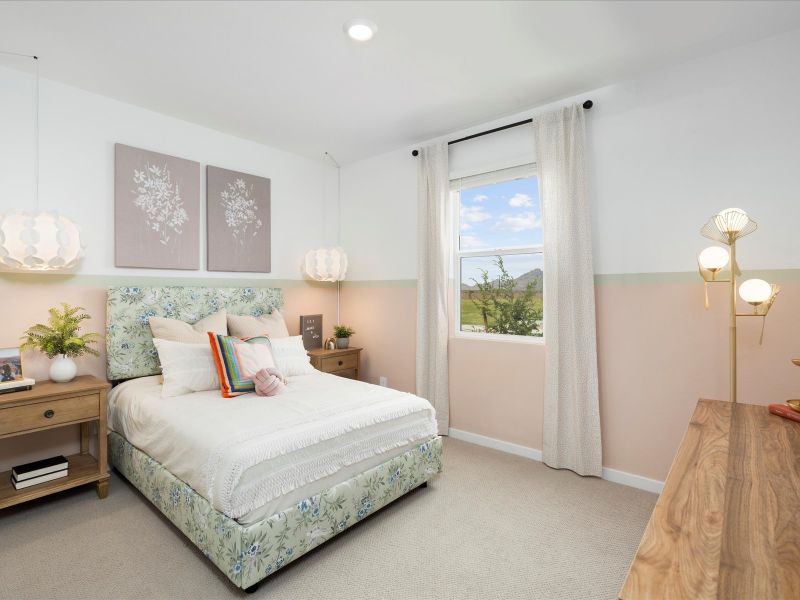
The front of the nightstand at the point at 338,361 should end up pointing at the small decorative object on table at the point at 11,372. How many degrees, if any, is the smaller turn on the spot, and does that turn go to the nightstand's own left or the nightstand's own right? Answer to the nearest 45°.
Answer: approximately 90° to the nightstand's own right

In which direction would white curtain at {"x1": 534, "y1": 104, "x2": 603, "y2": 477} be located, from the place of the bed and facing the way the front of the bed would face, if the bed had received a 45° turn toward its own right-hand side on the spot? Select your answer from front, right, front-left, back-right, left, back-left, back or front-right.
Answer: left

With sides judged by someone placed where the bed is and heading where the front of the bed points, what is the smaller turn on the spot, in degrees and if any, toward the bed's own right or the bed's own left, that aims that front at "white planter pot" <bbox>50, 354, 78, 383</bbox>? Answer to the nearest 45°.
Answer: approximately 180°

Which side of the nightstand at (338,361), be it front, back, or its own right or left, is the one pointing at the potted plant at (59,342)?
right

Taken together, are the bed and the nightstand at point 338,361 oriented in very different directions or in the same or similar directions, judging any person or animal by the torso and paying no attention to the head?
same or similar directions

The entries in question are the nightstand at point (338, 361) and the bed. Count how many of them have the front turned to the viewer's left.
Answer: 0

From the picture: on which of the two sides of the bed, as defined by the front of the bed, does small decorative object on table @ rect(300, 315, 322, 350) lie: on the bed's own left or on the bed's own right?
on the bed's own left

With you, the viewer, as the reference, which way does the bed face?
facing the viewer and to the right of the viewer

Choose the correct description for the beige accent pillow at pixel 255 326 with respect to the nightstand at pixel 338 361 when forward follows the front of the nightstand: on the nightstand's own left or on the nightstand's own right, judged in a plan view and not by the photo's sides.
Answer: on the nightstand's own right

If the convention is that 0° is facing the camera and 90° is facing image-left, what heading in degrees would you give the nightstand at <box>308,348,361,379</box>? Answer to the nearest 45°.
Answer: approximately 315°
